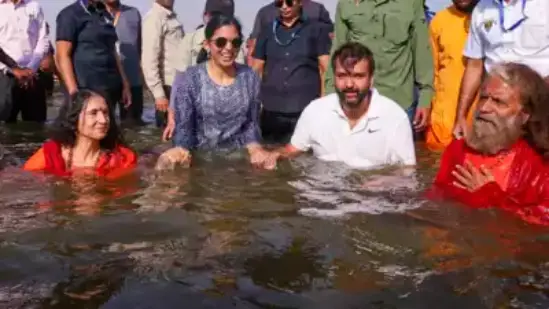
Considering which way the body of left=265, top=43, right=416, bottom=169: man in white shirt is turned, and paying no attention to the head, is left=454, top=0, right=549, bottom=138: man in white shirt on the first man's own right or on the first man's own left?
on the first man's own left

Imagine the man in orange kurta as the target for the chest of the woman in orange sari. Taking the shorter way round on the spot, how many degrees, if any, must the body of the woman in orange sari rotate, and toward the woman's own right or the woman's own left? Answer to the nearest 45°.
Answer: approximately 90° to the woman's own left

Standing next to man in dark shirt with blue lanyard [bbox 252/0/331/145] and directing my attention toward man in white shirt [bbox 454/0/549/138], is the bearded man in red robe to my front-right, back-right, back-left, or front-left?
front-right

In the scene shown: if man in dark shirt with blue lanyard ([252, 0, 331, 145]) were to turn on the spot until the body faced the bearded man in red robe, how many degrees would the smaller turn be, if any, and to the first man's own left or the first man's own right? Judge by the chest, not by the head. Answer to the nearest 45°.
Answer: approximately 45° to the first man's own left

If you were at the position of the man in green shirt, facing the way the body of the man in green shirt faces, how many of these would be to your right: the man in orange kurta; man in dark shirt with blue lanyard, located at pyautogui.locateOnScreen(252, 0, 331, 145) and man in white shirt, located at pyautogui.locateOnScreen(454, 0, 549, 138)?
1

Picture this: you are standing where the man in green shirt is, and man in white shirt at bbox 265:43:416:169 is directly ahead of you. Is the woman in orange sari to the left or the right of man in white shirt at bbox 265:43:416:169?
right

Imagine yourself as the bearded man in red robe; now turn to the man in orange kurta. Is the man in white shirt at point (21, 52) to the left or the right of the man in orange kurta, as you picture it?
left

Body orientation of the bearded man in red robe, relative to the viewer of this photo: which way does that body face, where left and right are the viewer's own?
facing the viewer and to the left of the viewer

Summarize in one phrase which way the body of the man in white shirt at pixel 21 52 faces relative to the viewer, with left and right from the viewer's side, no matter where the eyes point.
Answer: facing the viewer

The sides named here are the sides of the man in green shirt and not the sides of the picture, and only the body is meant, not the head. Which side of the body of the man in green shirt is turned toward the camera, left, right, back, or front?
front

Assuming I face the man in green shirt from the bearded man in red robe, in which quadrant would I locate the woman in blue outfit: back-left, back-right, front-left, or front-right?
front-left
